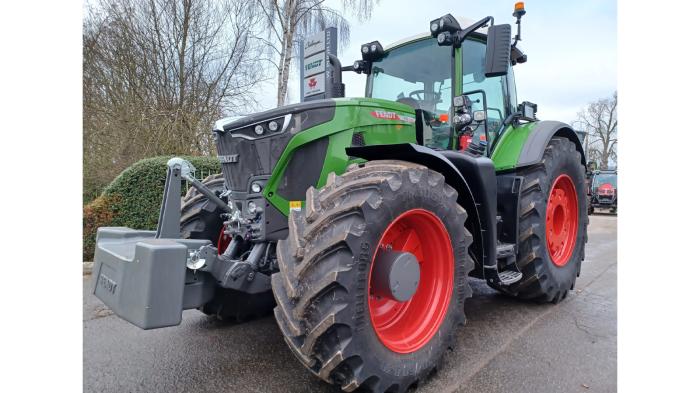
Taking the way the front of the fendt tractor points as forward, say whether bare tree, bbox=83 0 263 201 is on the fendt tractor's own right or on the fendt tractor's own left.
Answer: on the fendt tractor's own right

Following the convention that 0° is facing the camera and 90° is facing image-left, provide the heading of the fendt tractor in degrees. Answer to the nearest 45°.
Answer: approximately 45°

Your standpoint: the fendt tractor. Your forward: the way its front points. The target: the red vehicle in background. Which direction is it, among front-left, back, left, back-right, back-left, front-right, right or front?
back

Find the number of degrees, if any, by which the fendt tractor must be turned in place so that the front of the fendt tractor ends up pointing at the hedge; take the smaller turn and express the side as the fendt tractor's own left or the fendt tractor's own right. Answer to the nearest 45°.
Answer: approximately 90° to the fendt tractor's own right
